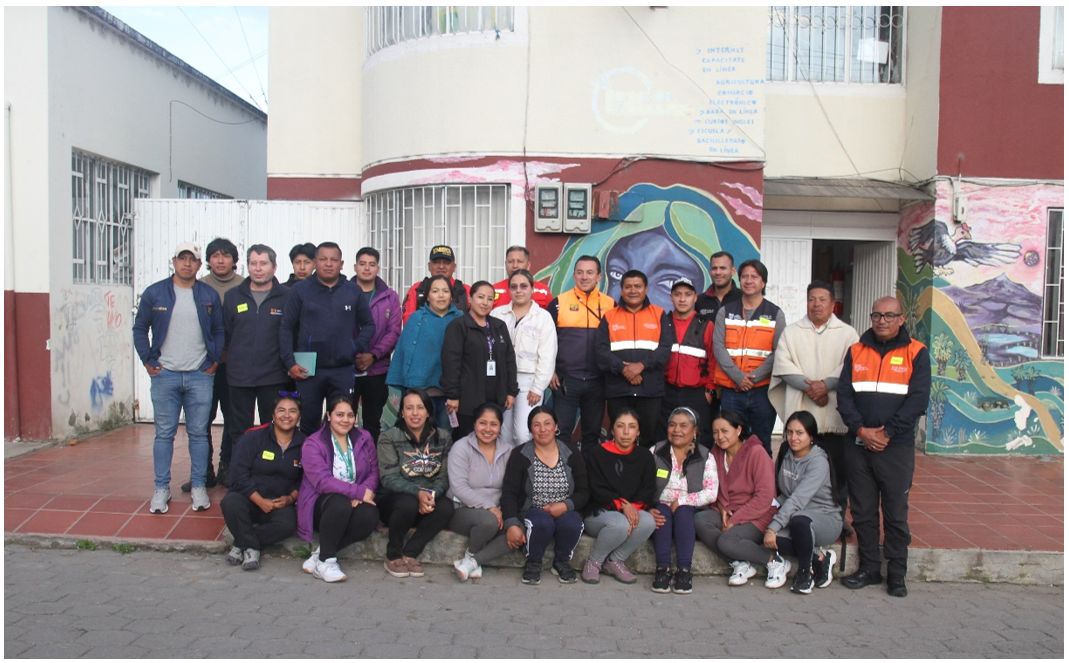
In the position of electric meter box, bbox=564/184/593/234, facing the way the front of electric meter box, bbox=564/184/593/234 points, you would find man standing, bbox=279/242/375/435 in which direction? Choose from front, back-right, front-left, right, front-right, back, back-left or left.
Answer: front-right

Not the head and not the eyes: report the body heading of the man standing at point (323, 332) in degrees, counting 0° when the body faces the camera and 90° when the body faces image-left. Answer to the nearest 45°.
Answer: approximately 0°

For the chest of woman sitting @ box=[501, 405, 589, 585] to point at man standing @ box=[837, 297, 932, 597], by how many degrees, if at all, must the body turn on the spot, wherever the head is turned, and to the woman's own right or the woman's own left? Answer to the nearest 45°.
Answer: approximately 90° to the woman's own left

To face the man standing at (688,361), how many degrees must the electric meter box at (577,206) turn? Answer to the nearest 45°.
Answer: approximately 45° to its left

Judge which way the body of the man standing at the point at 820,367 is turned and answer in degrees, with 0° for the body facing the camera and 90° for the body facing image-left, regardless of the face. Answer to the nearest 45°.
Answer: approximately 0°

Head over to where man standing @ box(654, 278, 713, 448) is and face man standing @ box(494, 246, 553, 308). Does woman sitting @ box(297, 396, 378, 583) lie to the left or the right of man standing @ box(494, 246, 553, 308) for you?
left
